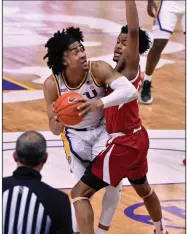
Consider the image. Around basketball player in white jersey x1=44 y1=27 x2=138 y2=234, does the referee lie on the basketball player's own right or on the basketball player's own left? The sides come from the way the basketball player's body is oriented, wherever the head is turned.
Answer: on the basketball player's own right

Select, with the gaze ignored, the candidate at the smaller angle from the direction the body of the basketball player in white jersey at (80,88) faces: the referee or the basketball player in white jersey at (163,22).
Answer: the referee

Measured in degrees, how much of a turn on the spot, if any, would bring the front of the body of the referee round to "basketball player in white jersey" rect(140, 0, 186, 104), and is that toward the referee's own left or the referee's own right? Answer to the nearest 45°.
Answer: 0° — they already face them

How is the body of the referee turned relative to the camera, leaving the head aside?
away from the camera

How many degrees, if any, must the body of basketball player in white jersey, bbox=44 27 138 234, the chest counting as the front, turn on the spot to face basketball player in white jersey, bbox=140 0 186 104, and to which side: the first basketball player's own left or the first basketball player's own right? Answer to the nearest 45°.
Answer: approximately 135° to the first basketball player's own left

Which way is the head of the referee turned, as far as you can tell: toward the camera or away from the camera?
away from the camera

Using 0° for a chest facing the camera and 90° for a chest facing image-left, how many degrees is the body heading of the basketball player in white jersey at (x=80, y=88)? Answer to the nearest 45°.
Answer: approximately 315°
